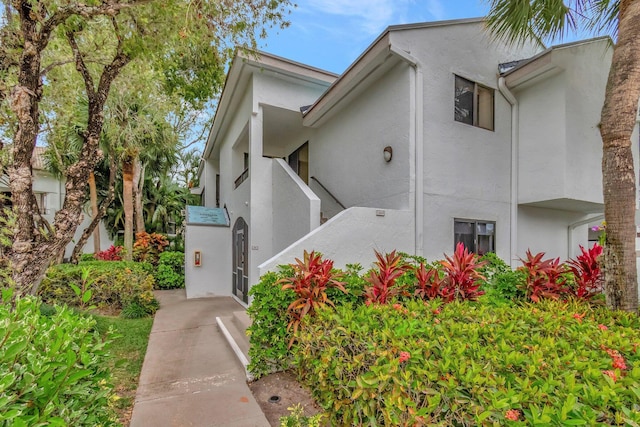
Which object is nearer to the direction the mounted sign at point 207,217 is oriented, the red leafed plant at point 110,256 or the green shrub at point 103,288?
the green shrub

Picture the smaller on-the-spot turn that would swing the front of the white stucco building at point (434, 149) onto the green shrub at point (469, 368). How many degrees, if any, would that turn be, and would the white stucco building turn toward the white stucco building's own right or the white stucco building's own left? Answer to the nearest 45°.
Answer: approximately 45° to the white stucco building's own left

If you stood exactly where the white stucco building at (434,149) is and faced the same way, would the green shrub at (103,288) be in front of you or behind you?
in front

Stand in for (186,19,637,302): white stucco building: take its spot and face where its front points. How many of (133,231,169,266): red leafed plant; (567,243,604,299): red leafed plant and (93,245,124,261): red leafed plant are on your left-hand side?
1

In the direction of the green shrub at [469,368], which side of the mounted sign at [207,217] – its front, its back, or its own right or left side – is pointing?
front

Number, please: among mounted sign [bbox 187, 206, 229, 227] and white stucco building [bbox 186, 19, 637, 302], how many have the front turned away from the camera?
0

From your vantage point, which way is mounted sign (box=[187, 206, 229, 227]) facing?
toward the camera

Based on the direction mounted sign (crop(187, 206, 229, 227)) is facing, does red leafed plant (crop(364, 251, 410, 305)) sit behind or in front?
in front

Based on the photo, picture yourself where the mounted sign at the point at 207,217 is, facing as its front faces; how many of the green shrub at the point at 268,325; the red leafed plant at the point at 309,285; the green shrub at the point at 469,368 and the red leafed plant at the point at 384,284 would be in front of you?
4

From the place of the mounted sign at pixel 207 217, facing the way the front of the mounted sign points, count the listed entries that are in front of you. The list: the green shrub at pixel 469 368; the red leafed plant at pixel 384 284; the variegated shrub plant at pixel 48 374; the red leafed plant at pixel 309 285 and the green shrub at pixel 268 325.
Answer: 5

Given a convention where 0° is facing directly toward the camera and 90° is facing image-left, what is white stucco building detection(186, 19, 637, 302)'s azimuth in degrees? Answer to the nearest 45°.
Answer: approximately 45°
